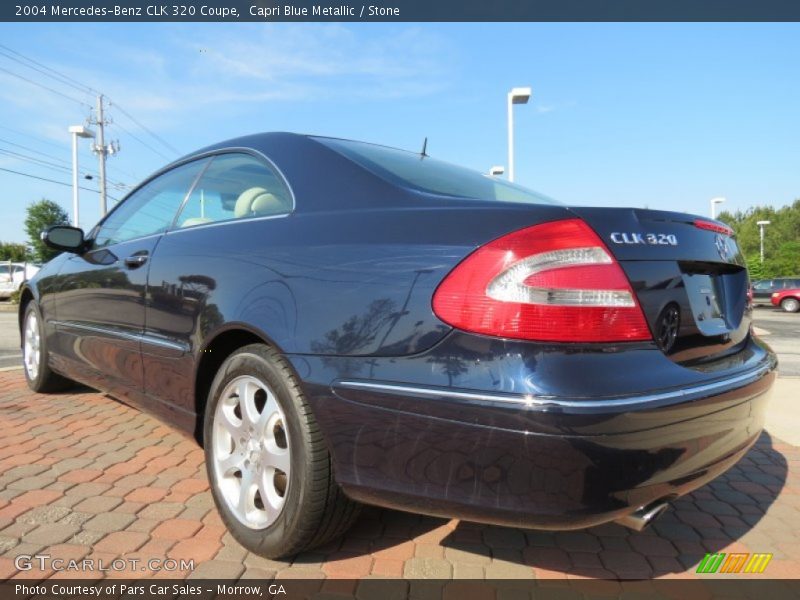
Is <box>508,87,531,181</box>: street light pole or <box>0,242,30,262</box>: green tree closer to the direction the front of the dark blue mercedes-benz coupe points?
the green tree

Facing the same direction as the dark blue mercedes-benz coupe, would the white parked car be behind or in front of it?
in front

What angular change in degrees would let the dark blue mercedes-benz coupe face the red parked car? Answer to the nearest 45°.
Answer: approximately 90° to its right

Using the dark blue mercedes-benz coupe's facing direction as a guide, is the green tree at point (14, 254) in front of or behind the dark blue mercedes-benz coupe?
in front

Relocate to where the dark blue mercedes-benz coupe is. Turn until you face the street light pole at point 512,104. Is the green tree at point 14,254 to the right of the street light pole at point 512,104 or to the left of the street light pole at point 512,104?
left

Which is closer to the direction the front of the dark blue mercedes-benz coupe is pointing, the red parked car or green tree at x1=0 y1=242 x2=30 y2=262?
the green tree

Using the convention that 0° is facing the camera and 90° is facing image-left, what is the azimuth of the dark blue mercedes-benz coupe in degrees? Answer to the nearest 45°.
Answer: approximately 135°

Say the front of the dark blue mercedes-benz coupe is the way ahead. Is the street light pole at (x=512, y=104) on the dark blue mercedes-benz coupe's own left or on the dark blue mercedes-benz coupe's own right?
on the dark blue mercedes-benz coupe's own right
